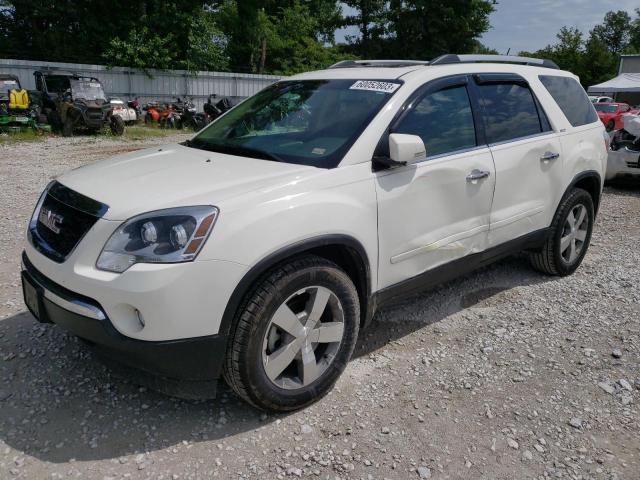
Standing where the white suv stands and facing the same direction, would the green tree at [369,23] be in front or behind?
behind

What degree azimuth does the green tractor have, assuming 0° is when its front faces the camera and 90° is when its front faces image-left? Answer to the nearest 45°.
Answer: approximately 315°

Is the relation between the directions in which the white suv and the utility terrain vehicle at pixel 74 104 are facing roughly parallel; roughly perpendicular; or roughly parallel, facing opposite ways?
roughly perpendicular

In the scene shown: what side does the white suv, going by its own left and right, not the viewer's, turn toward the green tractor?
right

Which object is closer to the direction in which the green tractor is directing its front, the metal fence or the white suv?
the white suv

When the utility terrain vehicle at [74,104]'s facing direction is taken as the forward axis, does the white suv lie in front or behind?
in front

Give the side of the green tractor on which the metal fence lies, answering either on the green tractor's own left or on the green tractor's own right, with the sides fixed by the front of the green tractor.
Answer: on the green tractor's own left

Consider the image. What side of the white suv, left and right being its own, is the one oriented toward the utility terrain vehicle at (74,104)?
right

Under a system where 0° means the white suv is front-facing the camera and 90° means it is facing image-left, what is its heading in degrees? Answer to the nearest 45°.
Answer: approximately 45°

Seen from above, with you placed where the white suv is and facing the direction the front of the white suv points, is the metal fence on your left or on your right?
on your right

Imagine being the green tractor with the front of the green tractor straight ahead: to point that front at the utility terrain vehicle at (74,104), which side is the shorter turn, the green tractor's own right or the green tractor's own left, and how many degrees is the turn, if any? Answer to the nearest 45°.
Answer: approximately 90° to the green tractor's own left
